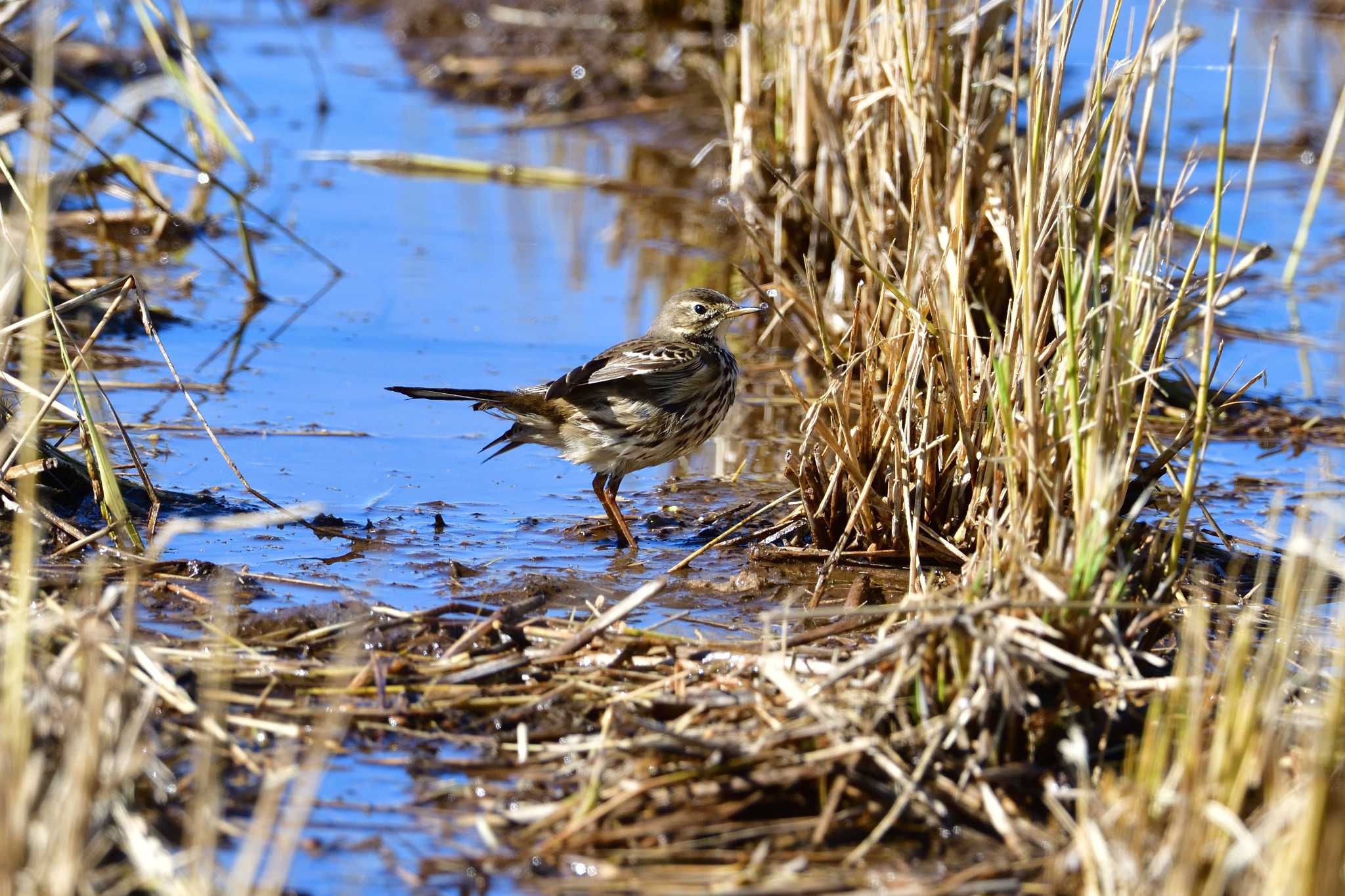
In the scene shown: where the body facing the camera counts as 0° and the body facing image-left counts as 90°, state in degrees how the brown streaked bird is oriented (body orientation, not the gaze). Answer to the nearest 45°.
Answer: approximately 270°

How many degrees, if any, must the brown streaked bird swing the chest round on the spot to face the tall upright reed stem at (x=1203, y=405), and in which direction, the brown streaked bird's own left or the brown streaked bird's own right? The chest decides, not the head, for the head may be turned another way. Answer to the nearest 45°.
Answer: approximately 45° to the brown streaked bird's own right
